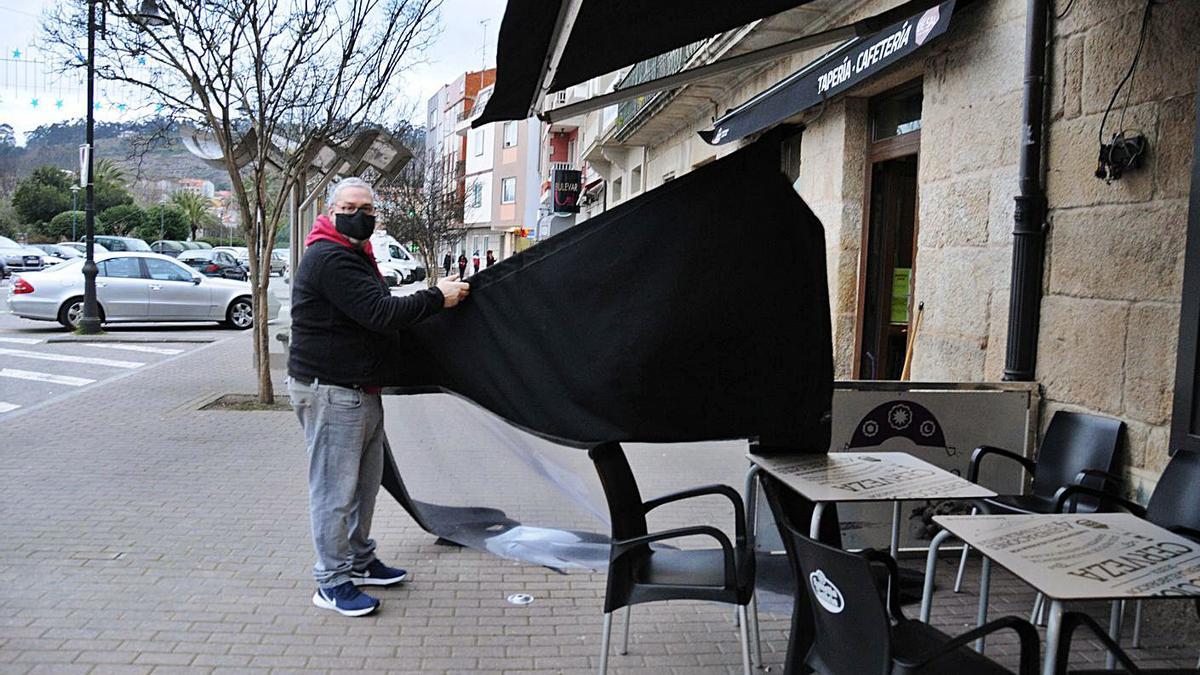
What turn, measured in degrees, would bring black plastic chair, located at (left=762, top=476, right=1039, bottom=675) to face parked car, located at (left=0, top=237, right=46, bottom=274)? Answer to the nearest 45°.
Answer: approximately 90° to its left

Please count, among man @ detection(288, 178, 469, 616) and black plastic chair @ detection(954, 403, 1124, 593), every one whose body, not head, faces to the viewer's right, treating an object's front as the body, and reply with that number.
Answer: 1

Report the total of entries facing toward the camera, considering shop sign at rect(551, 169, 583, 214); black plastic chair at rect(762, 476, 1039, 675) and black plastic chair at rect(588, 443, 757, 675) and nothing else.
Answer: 1

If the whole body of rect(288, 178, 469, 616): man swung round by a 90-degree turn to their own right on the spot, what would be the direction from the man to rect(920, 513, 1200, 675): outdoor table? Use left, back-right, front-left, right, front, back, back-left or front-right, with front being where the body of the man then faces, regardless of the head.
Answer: front-left

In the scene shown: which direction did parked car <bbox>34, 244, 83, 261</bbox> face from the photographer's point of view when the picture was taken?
facing the viewer and to the right of the viewer

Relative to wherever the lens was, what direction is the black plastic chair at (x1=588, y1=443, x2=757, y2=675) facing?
facing to the right of the viewer

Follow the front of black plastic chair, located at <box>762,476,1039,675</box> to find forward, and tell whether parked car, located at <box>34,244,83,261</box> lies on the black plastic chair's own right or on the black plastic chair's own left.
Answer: on the black plastic chair's own left

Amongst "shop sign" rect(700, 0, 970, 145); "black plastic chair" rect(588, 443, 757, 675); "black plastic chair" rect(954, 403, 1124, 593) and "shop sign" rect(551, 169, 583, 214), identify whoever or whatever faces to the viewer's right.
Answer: "black plastic chair" rect(588, 443, 757, 675)

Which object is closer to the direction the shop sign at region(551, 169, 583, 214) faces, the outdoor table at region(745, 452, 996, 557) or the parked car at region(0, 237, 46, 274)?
the outdoor table

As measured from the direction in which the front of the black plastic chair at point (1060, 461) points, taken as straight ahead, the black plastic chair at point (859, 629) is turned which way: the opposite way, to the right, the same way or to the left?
the opposite way

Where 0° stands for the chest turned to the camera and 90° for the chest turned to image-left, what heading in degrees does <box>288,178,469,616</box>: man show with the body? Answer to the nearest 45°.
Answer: approximately 270°

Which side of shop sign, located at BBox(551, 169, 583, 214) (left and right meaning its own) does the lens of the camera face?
front

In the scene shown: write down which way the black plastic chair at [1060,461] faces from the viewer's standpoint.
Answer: facing the viewer and to the left of the viewer

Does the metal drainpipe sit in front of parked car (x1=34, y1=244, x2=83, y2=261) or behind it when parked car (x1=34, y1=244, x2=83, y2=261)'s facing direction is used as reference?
in front

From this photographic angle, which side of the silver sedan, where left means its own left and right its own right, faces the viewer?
right

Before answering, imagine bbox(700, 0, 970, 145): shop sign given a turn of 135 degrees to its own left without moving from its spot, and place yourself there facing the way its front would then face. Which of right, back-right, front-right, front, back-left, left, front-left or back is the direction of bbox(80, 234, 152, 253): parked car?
back-left

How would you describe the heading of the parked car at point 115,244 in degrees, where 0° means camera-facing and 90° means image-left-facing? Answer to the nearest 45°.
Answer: approximately 315°
